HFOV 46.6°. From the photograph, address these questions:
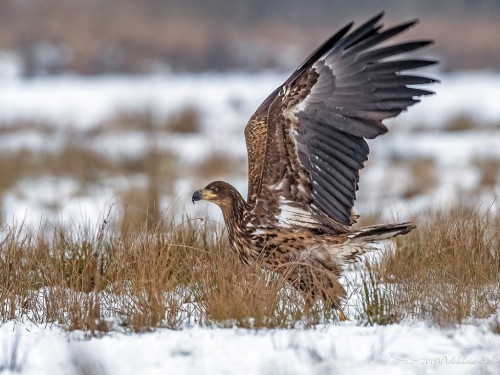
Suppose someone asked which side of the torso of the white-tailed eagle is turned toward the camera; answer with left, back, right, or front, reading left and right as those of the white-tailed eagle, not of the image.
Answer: left

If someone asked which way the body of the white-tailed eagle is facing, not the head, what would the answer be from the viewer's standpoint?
to the viewer's left
